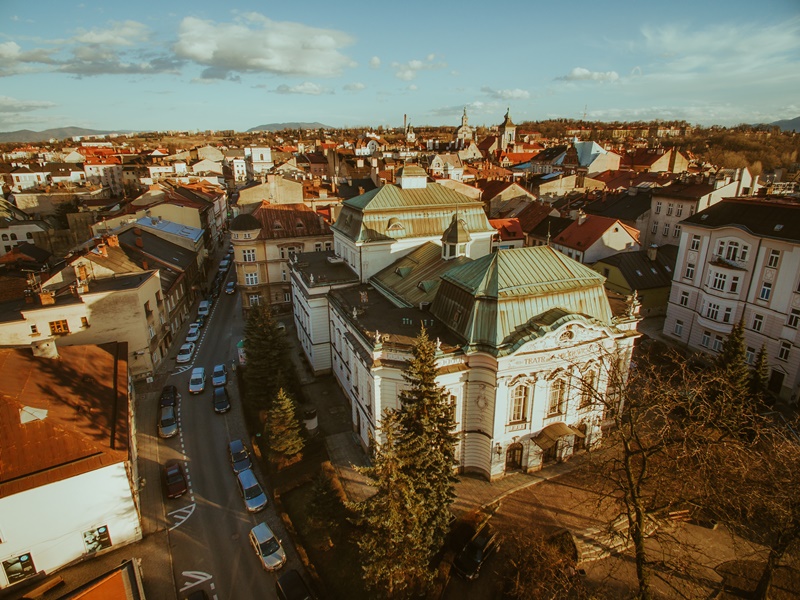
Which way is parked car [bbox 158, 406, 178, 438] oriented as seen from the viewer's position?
toward the camera

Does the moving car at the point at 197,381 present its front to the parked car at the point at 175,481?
yes

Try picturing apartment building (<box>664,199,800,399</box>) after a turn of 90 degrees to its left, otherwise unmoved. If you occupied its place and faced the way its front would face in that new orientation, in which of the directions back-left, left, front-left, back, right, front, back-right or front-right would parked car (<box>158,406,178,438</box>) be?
right

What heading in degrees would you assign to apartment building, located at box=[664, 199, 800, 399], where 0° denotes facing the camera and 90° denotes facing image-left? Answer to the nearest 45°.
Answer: approximately 45°

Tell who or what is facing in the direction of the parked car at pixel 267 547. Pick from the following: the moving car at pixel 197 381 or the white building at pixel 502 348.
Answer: the moving car at pixel 197 381

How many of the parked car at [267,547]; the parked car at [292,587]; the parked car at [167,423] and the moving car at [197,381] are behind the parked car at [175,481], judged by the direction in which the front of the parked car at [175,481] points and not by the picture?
2

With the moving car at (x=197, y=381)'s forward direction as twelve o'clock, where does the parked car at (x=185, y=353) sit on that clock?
the parked car at (x=185, y=353) is roughly at 6 o'clock from the moving car at (x=197, y=381).
